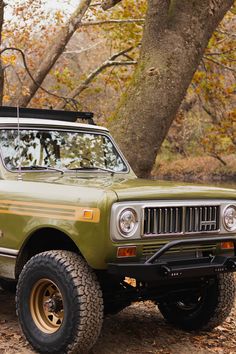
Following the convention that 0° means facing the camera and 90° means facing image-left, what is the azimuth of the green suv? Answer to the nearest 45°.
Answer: approximately 315°

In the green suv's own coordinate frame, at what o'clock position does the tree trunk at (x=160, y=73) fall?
The tree trunk is roughly at 8 o'clock from the green suv.
